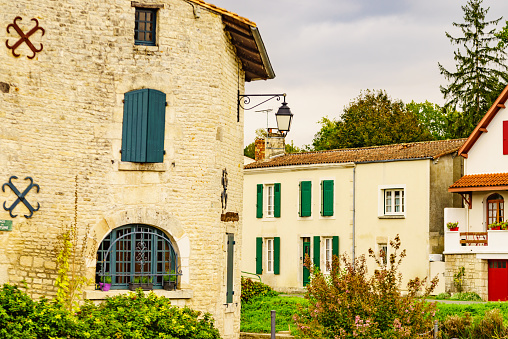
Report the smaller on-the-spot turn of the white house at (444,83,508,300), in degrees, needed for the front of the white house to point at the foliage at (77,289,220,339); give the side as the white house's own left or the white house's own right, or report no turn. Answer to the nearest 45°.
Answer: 0° — it already faces it

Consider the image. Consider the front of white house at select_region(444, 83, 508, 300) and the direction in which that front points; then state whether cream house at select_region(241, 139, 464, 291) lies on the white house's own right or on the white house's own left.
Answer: on the white house's own right

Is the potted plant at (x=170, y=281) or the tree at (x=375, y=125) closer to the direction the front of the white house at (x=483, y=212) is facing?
the potted plant

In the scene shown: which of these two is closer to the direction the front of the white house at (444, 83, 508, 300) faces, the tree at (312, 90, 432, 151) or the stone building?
the stone building

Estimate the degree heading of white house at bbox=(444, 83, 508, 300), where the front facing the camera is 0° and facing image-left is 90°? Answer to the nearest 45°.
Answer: approximately 0°

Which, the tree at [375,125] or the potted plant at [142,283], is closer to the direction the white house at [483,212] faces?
the potted plant
